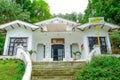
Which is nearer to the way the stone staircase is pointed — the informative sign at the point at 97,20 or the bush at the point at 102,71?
the bush

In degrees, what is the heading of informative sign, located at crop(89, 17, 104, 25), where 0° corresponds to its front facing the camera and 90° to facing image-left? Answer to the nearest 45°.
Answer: approximately 0°

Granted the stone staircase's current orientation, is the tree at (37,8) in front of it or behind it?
behind

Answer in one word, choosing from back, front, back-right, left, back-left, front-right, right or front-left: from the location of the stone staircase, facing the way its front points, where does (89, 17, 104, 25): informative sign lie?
back-left

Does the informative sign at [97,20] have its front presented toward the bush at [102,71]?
yes

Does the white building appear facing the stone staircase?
yes

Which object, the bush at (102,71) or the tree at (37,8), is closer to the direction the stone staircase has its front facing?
the bush

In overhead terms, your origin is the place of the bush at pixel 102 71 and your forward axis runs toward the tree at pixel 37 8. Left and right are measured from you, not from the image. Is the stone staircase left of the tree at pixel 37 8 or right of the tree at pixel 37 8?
left

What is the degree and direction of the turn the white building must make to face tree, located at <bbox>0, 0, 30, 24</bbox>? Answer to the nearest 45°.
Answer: approximately 135° to its right
